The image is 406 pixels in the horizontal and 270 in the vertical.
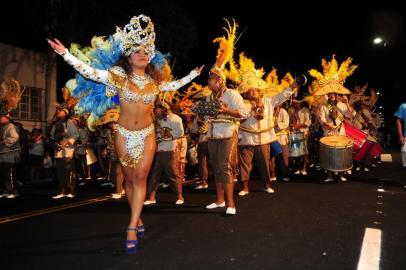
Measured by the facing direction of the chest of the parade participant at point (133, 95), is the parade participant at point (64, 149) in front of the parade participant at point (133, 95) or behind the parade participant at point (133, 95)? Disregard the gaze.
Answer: behind

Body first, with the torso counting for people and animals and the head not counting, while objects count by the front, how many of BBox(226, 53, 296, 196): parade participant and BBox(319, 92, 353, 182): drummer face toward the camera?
2

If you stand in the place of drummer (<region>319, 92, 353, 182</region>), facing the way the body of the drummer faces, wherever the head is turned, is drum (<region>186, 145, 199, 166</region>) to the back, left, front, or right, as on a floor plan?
right

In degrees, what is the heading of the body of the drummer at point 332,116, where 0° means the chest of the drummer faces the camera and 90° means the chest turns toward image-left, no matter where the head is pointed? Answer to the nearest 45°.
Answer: approximately 0°

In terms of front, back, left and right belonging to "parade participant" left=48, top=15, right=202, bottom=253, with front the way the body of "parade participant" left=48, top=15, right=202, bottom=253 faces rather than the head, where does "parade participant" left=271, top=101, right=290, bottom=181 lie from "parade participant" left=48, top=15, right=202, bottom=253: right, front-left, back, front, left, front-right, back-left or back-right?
back-left

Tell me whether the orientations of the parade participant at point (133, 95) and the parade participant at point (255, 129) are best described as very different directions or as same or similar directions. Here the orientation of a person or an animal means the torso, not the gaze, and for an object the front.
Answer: same or similar directions

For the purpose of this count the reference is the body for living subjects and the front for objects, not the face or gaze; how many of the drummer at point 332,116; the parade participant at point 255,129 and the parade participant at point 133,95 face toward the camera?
3

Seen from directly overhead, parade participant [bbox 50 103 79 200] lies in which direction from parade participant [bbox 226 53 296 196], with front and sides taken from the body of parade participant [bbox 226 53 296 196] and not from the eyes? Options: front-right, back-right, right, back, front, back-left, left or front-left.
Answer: right

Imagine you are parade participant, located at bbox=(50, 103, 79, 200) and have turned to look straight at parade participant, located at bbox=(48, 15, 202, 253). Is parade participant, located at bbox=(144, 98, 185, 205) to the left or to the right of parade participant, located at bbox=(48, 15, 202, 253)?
left

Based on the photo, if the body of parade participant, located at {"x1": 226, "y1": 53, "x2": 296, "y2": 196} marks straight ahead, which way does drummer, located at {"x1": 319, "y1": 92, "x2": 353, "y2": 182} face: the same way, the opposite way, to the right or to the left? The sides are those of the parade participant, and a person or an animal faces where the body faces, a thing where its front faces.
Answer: the same way

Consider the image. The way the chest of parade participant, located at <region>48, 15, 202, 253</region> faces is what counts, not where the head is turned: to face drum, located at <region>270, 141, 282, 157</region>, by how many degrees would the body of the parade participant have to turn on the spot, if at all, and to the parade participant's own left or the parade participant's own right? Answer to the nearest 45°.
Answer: approximately 135° to the parade participant's own left

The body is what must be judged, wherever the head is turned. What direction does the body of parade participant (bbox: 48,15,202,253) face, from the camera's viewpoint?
toward the camera

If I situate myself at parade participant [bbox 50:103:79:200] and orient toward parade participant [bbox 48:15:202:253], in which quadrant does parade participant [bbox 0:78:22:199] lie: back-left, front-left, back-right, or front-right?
back-right

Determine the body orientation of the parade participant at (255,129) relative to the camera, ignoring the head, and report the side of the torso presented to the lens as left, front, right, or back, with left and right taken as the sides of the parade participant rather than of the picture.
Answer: front

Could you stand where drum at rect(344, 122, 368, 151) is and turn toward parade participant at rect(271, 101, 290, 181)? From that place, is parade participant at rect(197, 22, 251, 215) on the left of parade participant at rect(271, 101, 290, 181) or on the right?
left
